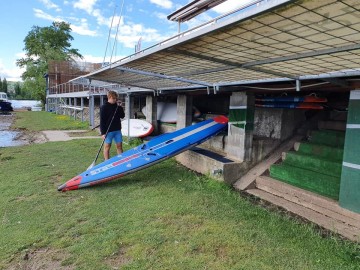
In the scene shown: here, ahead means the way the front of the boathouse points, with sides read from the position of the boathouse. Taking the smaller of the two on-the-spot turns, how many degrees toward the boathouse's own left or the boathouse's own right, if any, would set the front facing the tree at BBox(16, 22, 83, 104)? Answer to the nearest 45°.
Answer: approximately 90° to the boathouse's own right

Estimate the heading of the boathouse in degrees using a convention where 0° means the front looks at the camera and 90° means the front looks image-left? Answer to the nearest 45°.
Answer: approximately 45°

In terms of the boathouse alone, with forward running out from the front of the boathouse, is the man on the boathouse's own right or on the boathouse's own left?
on the boathouse's own right

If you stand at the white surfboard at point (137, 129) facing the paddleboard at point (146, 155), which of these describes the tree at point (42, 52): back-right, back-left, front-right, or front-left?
back-right
